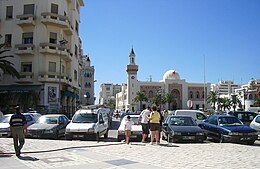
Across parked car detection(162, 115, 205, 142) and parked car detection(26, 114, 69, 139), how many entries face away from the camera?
0

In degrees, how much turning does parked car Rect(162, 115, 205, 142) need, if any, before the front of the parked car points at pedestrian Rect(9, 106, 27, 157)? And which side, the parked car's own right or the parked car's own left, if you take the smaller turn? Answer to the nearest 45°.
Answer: approximately 90° to the parked car's own right

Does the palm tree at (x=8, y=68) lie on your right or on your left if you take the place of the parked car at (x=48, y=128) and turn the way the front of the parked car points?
on your right

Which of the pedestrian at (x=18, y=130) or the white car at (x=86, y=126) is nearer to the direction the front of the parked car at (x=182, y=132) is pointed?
the pedestrian

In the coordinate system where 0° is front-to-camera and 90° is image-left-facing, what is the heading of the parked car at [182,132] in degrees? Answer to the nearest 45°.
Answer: approximately 315°

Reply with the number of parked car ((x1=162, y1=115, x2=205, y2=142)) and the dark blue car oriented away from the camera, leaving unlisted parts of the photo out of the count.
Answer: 0
